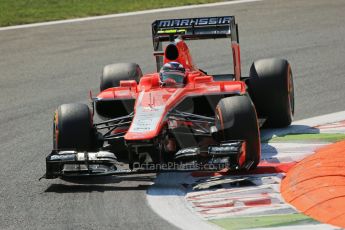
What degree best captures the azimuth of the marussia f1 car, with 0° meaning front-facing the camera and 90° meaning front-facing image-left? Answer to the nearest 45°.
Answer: approximately 0°
